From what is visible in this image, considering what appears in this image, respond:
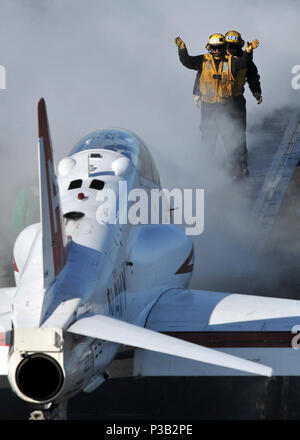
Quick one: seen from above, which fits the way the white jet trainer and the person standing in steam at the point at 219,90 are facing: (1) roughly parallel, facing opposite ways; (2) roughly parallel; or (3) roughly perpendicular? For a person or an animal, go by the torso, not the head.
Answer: roughly parallel, facing opposite ways

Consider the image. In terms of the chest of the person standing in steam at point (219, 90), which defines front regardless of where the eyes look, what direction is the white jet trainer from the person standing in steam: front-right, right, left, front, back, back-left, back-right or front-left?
front

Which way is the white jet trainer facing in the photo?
away from the camera

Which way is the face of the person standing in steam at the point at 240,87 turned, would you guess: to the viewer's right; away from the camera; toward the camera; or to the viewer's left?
toward the camera

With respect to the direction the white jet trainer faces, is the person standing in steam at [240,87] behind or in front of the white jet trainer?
in front

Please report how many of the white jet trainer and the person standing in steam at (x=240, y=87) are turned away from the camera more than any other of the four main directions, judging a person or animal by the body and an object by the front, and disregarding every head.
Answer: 1

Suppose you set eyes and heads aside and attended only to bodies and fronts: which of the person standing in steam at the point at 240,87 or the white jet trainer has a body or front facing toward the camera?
the person standing in steam

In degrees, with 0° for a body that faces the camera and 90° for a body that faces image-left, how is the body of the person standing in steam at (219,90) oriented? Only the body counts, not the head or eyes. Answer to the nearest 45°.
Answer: approximately 0°

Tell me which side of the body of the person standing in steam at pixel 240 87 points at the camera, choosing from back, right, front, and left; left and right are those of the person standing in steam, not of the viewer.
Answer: front

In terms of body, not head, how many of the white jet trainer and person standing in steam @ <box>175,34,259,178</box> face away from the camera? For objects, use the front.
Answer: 1

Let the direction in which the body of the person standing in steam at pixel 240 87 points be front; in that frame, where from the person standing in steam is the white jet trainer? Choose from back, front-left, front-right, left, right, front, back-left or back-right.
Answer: front

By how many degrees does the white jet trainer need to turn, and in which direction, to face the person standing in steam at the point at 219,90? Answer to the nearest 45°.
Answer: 0° — it already faces them
